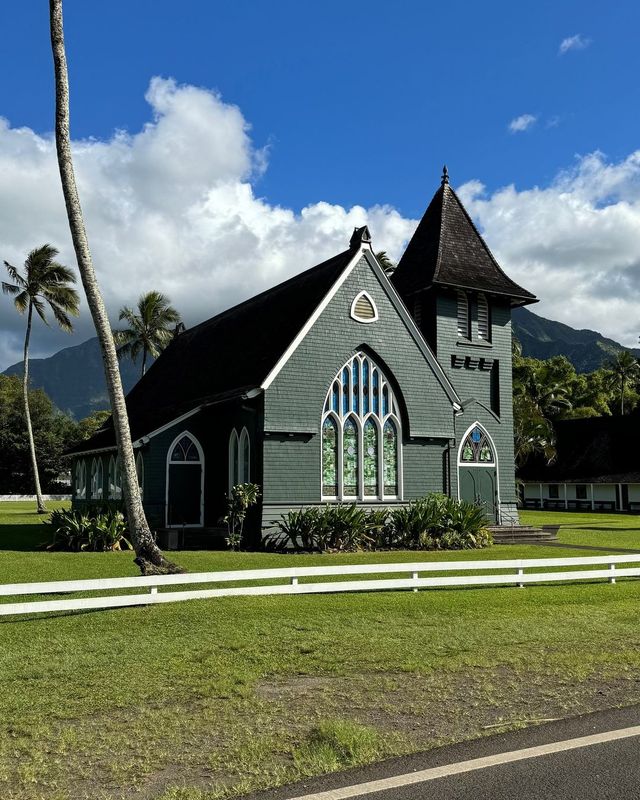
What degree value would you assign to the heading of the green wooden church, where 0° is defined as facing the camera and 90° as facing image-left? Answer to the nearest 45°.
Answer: approximately 315°

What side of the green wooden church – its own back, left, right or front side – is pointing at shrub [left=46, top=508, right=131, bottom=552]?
right

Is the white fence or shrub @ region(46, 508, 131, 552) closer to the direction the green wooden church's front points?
the white fence
